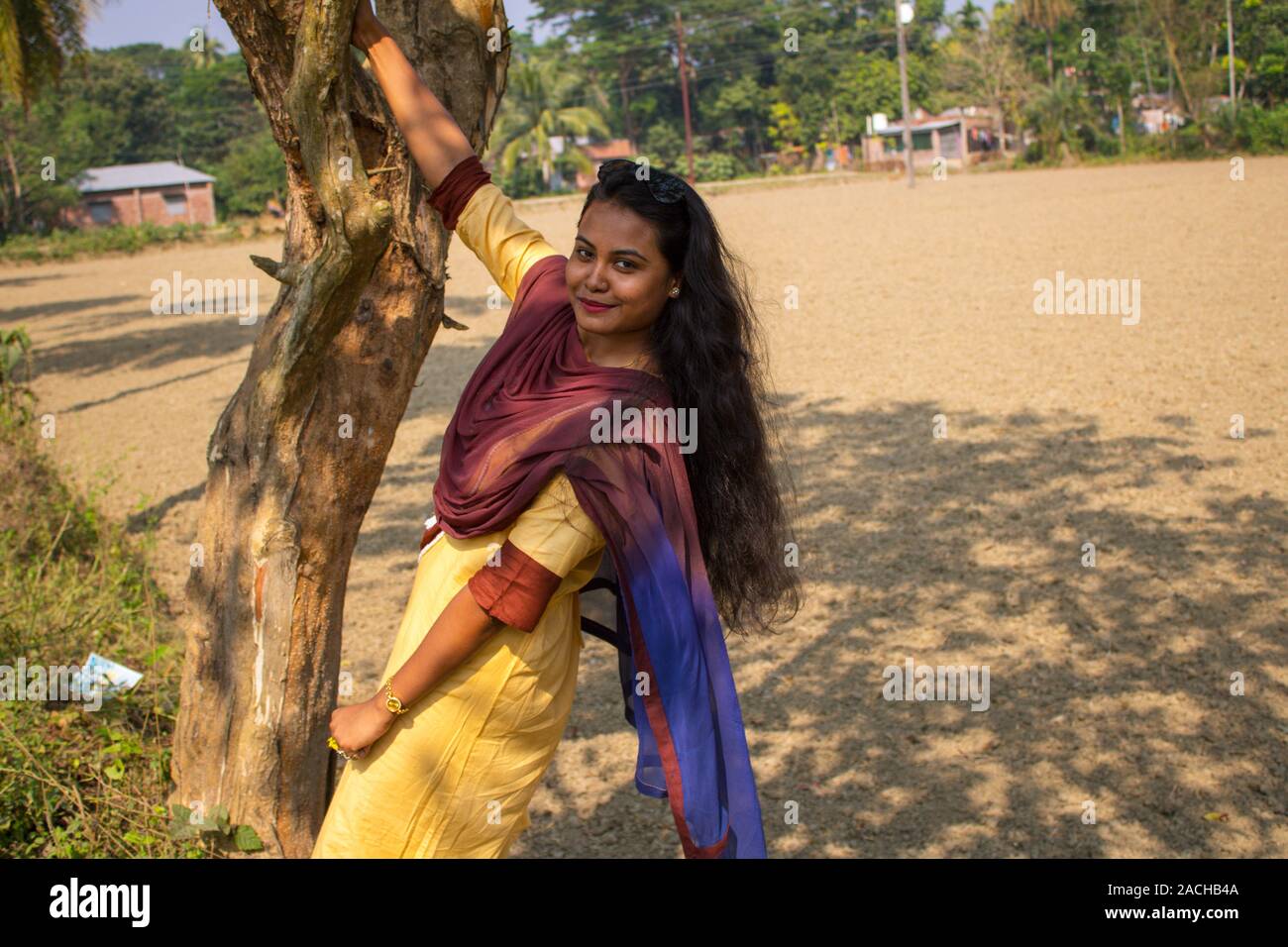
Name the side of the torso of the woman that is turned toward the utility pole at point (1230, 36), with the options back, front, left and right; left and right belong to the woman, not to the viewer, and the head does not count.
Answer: back

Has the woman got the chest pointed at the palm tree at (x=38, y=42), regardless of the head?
no

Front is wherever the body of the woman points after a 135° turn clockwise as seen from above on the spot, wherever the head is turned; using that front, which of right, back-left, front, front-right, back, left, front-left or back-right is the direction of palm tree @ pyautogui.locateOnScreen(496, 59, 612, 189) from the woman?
front

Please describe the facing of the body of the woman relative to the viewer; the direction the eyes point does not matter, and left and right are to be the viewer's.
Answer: facing the viewer and to the left of the viewer

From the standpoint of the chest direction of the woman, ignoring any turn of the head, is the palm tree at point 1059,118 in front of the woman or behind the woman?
behind

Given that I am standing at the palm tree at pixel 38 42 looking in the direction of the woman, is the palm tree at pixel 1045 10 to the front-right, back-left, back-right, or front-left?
back-left

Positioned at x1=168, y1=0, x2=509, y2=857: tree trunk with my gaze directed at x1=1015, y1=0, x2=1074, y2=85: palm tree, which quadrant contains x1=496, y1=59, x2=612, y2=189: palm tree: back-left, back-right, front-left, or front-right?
front-left

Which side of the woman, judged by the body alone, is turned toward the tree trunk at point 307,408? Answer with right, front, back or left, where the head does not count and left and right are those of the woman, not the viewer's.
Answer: right

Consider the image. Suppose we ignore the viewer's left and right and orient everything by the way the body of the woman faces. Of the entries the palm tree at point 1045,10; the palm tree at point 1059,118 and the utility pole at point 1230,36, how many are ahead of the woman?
0
